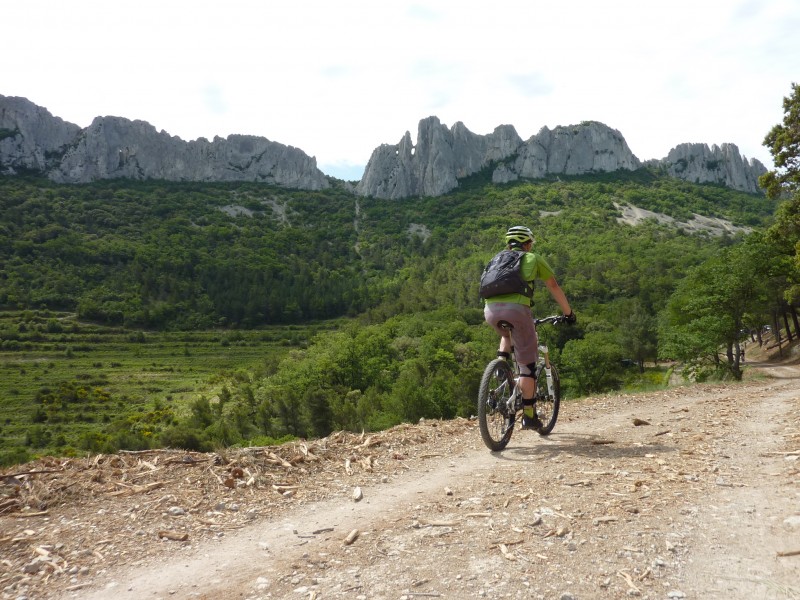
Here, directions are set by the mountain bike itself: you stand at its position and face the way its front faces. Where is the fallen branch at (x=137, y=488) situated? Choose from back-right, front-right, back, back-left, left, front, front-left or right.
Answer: back

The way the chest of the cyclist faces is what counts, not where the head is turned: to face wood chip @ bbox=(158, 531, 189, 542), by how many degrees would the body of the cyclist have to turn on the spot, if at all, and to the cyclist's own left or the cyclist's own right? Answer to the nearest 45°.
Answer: approximately 180°

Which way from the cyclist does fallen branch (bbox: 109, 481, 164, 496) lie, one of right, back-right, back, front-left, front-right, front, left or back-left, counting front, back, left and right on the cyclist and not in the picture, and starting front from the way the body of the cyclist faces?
back

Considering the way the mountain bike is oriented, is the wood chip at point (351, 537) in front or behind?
behind

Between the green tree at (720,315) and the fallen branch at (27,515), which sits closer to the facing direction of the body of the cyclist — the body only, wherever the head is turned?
the green tree

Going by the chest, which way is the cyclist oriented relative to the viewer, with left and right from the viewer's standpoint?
facing away from the viewer and to the right of the viewer

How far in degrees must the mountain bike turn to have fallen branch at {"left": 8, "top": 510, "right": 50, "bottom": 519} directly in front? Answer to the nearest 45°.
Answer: approximately 180°

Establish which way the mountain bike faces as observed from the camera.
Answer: facing away from the viewer and to the right of the viewer

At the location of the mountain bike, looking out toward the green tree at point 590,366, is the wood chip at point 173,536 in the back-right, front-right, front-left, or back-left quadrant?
back-left
